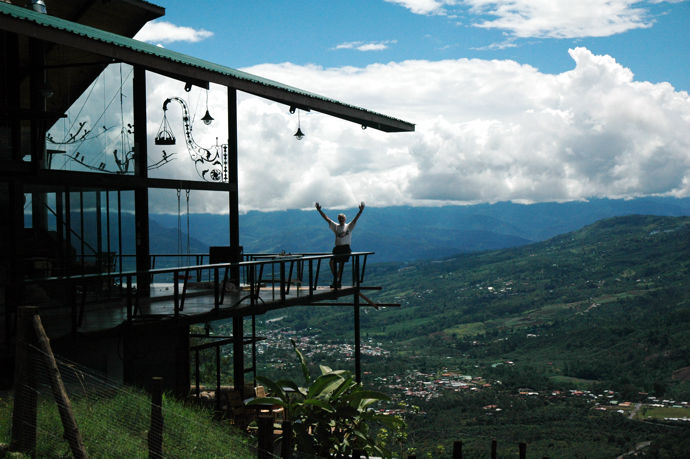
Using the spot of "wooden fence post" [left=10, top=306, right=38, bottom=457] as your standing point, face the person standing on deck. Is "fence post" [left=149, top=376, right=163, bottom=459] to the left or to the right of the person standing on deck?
right

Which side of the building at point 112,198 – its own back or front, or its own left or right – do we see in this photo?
right

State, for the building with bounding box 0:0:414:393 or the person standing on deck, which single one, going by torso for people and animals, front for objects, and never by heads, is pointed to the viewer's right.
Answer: the building
